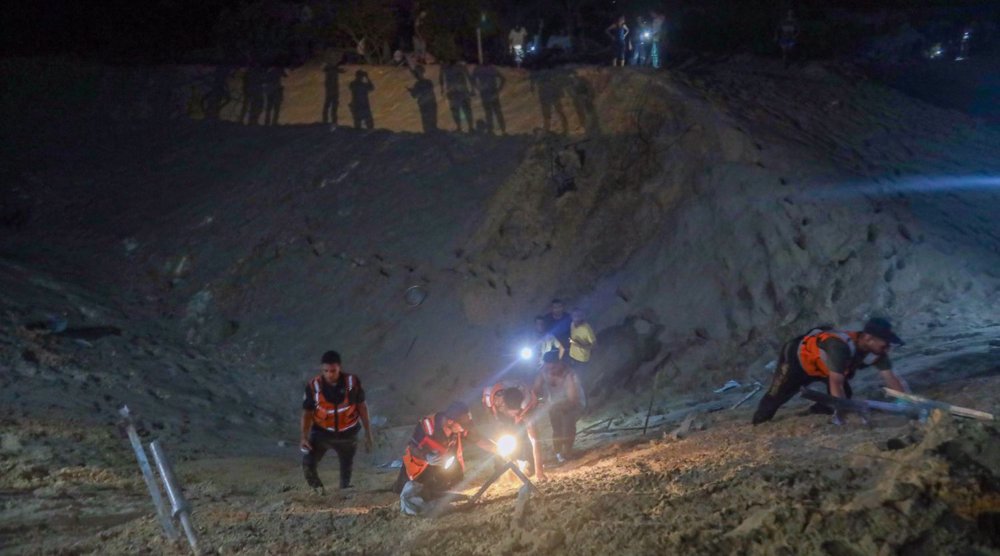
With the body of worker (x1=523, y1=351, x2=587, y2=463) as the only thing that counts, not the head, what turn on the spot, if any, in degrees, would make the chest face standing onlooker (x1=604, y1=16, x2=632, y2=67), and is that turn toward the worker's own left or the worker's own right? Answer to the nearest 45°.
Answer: approximately 135° to the worker's own right

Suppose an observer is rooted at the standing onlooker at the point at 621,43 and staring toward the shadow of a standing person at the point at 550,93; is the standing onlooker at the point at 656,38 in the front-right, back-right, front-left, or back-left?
back-left

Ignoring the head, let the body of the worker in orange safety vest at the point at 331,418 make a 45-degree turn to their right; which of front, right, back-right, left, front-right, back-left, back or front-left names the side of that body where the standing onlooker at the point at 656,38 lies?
back

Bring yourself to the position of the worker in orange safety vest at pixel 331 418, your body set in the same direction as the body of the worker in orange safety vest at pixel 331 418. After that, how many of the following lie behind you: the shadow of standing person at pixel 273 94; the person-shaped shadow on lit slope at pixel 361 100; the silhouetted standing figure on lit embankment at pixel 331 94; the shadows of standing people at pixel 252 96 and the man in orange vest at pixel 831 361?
4

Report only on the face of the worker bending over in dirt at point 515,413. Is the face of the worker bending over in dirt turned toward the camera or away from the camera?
toward the camera

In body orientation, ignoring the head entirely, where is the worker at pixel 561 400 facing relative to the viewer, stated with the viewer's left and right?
facing the viewer and to the left of the viewer

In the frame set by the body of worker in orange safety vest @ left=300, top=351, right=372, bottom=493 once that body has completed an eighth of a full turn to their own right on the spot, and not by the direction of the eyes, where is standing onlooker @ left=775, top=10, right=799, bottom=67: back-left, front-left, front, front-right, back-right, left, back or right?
back

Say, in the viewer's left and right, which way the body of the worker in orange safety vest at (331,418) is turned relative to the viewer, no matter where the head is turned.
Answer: facing the viewer

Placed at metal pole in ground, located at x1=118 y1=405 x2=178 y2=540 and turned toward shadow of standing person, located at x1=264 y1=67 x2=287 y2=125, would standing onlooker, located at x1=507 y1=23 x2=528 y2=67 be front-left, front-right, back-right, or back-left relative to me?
front-right
